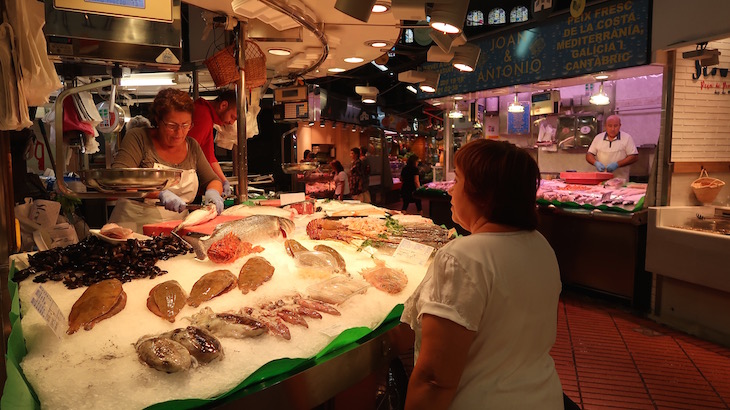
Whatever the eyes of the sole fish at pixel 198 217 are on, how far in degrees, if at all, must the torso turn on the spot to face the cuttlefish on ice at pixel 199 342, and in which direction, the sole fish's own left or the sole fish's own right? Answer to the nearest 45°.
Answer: approximately 135° to the sole fish's own right

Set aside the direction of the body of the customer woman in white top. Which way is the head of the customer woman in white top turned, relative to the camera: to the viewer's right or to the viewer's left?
to the viewer's left

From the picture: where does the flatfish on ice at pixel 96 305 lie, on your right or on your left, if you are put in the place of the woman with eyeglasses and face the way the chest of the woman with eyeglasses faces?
on your right

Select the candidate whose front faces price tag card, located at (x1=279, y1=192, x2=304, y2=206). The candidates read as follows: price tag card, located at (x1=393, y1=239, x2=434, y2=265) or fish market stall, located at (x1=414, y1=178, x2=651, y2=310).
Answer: the fish market stall

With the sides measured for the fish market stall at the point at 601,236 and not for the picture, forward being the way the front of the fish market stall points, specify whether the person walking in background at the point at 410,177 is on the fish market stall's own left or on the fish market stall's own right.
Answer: on the fish market stall's own right

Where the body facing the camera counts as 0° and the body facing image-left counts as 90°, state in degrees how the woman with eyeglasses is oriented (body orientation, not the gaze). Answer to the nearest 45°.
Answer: approximately 315°

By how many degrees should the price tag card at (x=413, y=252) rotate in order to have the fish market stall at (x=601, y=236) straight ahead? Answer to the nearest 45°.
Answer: approximately 135° to its left

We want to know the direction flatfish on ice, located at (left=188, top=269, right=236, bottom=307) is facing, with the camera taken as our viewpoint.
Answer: facing away from the viewer and to the right of the viewer

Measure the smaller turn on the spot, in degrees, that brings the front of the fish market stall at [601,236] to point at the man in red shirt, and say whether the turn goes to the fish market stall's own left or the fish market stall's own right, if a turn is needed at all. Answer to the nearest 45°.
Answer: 0° — it already faces them

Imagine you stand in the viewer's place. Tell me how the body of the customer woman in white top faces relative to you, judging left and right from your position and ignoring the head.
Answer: facing away from the viewer and to the left of the viewer

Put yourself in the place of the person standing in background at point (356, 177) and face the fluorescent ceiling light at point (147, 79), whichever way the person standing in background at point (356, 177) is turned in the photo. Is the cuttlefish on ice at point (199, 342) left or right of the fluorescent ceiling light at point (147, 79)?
left
